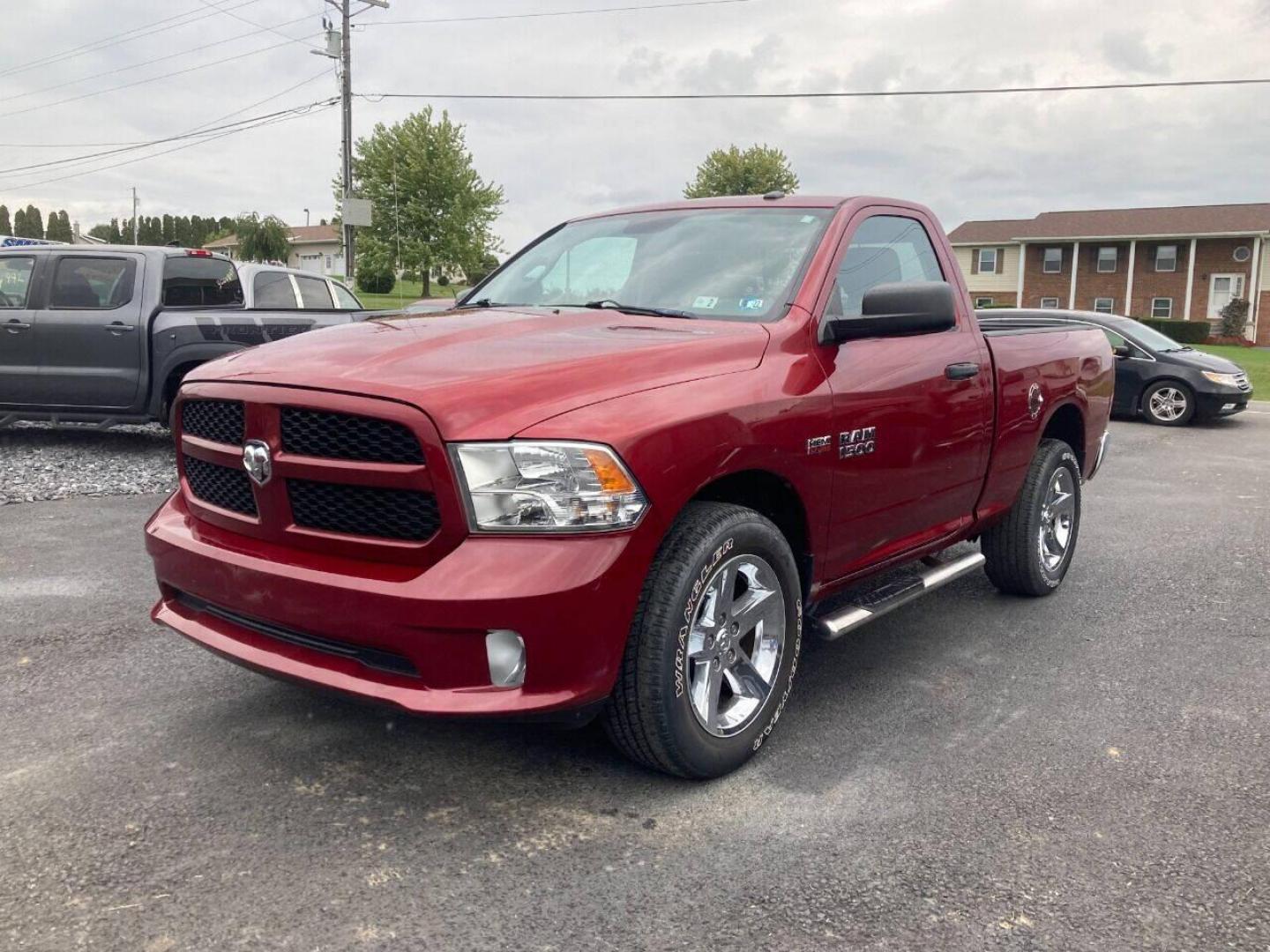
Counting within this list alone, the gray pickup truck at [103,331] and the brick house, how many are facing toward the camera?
1

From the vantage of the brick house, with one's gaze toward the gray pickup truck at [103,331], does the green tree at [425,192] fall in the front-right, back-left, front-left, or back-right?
front-right

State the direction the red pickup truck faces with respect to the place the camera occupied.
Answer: facing the viewer and to the left of the viewer

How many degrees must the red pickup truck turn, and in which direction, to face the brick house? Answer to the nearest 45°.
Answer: approximately 180°

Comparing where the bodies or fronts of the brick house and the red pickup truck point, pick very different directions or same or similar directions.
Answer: same or similar directions

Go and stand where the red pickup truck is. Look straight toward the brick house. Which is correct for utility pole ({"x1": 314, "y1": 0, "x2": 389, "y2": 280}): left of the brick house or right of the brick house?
left

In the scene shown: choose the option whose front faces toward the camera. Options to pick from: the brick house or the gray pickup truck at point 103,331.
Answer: the brick house

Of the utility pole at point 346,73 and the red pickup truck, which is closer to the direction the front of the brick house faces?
the red pickup truck

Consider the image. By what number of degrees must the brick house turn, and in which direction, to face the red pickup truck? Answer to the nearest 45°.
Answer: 0° — it already faces it

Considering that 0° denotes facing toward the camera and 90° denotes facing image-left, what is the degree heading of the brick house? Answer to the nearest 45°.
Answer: approximately 0°

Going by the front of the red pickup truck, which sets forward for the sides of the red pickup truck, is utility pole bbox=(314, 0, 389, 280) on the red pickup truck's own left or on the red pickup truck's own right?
on the red pickup truck's own right

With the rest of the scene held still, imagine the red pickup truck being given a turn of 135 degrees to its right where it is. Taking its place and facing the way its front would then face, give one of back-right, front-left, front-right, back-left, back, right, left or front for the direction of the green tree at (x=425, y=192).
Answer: front

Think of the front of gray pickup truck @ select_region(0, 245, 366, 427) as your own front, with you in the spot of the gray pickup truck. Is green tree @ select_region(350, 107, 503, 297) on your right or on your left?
on your right

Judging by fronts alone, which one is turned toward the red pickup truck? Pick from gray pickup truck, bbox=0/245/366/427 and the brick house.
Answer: the brick house

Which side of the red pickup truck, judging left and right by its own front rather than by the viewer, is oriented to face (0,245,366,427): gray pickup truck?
right
